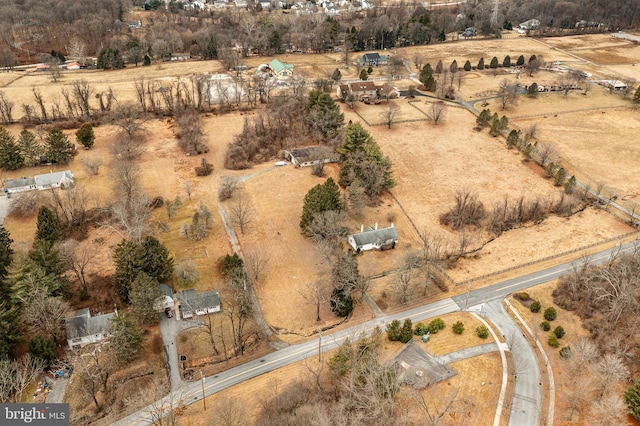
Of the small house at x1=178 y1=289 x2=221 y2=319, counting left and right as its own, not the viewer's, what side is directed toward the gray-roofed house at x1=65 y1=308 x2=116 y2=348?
right

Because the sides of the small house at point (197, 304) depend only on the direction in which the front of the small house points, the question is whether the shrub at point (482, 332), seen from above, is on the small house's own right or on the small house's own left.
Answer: on the small house's own left

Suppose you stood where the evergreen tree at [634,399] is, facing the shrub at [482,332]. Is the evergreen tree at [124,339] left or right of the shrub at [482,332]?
left

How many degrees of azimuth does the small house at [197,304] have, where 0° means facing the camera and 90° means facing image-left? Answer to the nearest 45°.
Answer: approximately 0°

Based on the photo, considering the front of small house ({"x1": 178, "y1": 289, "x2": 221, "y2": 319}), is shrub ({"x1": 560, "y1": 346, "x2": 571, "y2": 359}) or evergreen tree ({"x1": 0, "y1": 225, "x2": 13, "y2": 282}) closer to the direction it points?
the shrub

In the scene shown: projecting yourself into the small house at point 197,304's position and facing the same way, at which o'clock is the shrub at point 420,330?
The shrub is roughly at 10 o'clock from the small house.

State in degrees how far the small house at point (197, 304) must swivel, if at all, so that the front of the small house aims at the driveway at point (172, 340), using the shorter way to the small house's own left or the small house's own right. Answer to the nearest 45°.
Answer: approximately 45° to the small house's own right

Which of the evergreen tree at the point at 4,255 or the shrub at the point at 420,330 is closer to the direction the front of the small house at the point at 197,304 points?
the shrub

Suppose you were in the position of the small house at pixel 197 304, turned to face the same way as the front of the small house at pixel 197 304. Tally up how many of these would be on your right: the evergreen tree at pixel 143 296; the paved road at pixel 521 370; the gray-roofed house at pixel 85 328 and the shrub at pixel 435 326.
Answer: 2

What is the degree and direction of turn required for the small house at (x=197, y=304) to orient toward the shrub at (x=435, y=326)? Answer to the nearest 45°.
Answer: approximately 45° to its left

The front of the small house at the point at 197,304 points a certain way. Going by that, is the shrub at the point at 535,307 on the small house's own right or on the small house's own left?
on the small house's own left

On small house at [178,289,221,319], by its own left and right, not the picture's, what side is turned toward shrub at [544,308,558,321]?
left

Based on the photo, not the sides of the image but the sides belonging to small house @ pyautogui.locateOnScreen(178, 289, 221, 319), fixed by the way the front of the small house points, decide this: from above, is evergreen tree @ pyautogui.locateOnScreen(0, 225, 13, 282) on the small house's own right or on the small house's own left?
on the small house's own right

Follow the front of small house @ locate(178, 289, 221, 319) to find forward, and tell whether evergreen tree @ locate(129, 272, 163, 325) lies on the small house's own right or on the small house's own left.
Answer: on the small house's own right

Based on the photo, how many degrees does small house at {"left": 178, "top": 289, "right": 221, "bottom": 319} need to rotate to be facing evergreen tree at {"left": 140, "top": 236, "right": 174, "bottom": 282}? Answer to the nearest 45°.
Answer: approximately 135° to its right

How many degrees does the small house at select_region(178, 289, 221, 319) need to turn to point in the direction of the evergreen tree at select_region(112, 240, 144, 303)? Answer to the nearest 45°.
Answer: approximately 135° to its right
